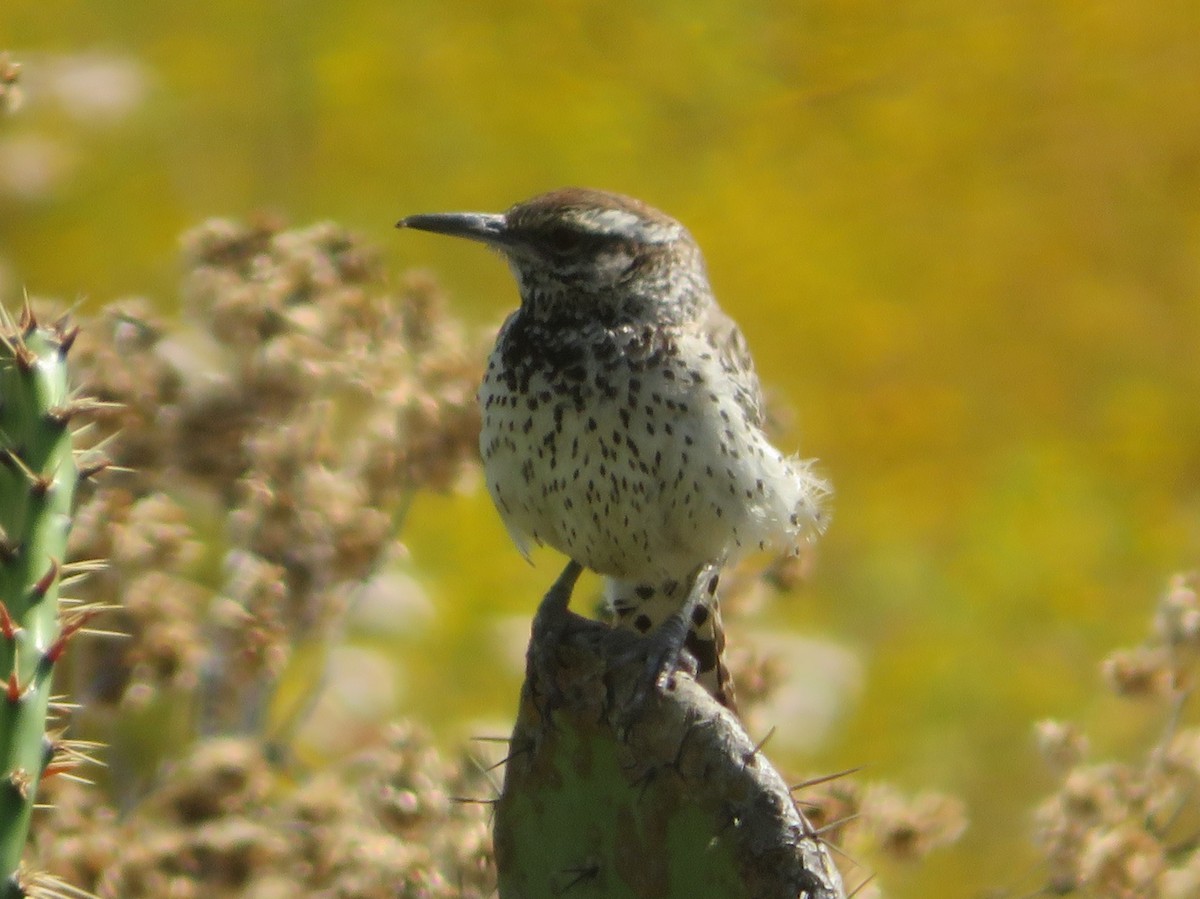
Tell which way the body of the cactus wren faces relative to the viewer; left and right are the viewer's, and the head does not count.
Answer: facing the viewer and to the left of the viewer
